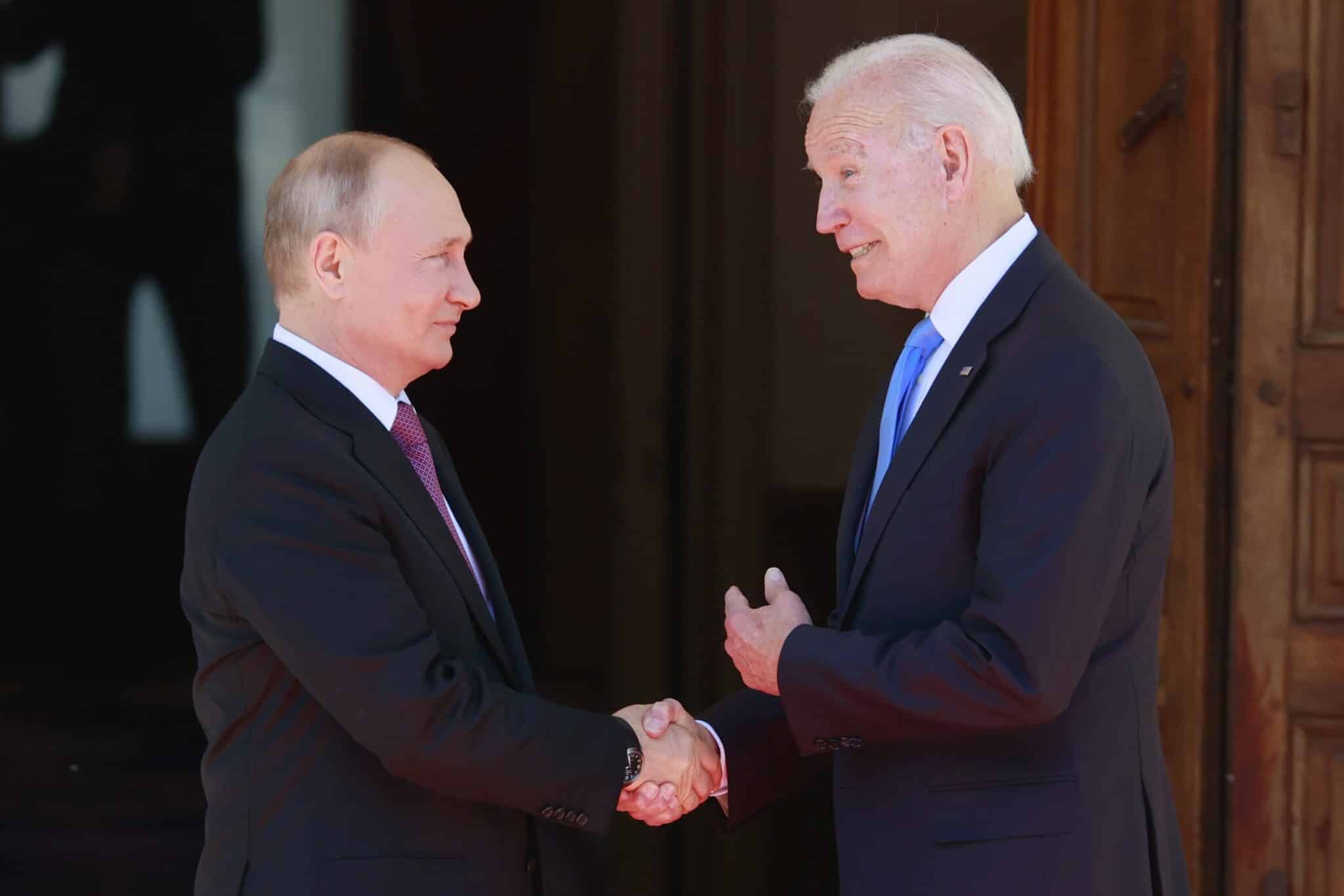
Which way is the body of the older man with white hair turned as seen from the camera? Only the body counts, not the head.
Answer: to the viewer's left

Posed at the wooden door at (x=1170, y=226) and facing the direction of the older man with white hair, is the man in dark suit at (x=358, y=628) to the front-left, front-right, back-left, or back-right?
front-right

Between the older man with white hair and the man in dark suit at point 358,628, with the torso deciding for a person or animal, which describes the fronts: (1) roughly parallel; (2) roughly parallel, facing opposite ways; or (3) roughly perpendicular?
roughly parallel, facing opposite ways

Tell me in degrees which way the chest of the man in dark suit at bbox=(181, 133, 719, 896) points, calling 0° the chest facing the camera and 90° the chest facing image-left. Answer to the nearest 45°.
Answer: approximately 270°

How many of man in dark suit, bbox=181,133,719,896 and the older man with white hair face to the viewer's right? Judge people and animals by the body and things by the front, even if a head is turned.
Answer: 1

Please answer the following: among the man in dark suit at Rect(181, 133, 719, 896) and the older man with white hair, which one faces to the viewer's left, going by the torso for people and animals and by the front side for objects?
the older man with white hair

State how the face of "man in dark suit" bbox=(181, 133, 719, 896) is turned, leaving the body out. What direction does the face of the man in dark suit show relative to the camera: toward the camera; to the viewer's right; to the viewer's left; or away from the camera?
to the viewer's right

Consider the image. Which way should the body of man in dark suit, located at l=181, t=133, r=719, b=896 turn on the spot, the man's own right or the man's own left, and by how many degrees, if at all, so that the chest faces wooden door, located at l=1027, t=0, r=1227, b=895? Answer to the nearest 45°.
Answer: approximately 45° to the man's own left

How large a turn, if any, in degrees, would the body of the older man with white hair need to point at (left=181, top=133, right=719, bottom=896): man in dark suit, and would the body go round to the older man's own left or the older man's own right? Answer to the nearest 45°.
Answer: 0° — they already face them

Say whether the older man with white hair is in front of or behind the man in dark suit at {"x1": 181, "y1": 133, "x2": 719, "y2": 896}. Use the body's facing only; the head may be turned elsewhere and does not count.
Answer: in front

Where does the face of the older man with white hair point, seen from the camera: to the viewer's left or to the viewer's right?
to the viewer's left
